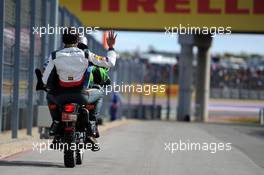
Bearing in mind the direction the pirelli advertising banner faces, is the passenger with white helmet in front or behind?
in front

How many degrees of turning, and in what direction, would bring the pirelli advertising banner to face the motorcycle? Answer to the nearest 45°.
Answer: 0° — it already faces it

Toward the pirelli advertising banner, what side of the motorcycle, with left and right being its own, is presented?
front

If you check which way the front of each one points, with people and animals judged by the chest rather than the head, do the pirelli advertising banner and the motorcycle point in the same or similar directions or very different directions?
very different directions

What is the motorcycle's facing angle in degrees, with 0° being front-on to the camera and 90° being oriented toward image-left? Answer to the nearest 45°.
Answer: approximately 180°

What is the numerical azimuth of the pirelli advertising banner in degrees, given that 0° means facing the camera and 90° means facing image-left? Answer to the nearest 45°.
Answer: approximately 0°

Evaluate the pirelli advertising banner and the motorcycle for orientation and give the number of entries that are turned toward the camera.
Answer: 1
